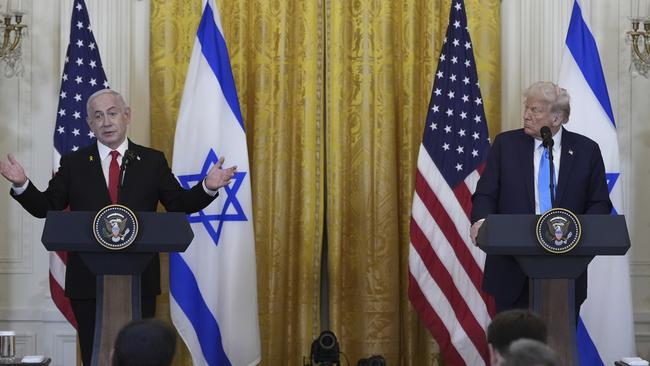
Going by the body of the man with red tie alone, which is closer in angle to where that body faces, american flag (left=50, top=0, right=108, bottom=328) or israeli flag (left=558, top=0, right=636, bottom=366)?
the israeli flag

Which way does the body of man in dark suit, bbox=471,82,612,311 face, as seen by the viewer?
toward the camera

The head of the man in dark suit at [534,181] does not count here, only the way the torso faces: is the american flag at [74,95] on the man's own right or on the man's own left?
on the man's own right

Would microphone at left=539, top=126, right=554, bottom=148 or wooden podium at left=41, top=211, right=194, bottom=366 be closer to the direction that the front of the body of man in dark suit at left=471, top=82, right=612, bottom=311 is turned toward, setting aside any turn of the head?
the microphone

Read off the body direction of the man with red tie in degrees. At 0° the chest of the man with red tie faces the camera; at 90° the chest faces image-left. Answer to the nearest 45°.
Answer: approximately 0°

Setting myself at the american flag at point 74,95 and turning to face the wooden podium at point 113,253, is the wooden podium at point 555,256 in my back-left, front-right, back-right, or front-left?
front-left

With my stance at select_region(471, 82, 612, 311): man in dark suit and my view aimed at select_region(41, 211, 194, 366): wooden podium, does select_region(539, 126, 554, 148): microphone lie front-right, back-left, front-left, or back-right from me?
front-left

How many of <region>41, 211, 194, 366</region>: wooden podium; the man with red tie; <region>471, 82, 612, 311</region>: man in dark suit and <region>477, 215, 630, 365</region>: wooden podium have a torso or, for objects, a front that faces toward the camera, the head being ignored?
4

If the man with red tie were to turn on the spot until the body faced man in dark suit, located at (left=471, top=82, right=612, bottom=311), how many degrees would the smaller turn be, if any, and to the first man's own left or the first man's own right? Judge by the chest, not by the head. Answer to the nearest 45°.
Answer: approximately 90° to the first man's own left

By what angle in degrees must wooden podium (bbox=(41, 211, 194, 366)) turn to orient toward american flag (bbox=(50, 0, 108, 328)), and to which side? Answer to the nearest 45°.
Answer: approximately 180°

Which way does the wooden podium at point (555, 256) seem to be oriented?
toward the camera

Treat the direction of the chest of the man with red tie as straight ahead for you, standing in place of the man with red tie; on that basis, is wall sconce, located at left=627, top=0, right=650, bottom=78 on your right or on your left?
on your left

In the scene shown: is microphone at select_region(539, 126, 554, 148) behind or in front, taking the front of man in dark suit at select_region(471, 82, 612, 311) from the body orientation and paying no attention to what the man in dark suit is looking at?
in front

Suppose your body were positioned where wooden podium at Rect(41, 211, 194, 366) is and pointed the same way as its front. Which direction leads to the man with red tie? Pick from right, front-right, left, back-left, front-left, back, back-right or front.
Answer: back

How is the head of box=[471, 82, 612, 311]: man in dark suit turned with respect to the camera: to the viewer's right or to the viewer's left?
to the viewer's left

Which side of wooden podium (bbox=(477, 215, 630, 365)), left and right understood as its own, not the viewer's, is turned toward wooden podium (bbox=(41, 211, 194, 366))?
right
